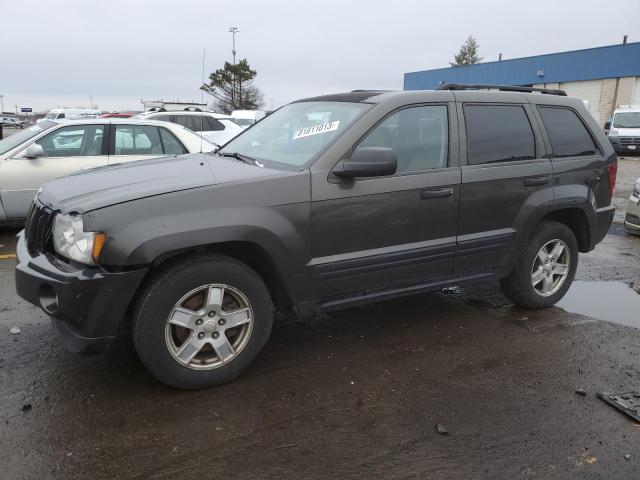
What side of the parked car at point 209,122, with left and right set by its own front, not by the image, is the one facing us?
left

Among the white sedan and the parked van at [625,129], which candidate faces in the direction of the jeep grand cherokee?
the parked van

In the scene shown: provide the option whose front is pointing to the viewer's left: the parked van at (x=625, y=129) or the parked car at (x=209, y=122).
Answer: the parked car at (x=209, y=122)

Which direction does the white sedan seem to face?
to the viewer's left

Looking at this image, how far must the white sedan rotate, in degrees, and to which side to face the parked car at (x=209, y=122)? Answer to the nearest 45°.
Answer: approximately 135° to its right

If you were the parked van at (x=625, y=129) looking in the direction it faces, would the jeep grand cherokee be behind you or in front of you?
in front

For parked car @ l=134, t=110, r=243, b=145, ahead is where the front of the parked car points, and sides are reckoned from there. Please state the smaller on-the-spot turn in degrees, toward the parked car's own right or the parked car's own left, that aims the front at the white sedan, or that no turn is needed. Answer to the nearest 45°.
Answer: approximately 90° to the parked car's own left

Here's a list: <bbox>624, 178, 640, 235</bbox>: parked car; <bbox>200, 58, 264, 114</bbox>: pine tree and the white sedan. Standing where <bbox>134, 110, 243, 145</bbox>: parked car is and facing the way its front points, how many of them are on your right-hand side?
1

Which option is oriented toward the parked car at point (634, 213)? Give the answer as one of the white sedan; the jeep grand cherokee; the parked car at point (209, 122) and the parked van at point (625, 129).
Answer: the parked van at point (625, 129)

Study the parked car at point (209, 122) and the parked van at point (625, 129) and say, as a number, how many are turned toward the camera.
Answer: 1

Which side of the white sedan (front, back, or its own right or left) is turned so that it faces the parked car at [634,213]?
back

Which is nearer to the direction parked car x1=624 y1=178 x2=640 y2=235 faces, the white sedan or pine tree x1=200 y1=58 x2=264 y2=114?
the white sedan
